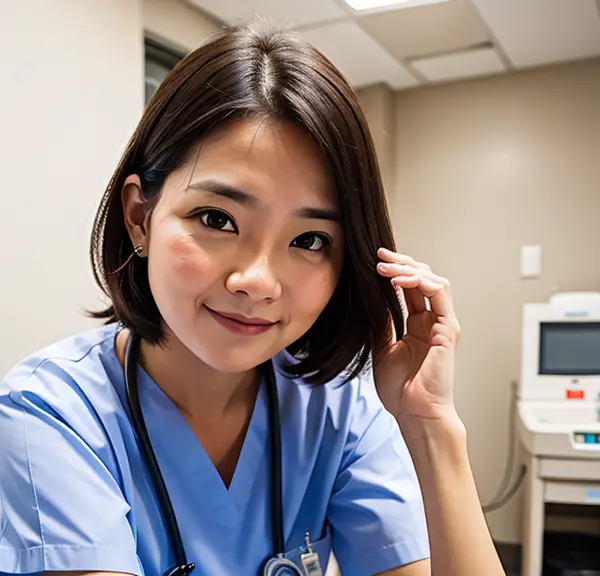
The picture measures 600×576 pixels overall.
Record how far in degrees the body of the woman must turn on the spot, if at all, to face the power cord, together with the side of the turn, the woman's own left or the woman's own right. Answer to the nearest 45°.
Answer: approximately 135° to the woman's own left

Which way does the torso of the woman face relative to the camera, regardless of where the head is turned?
toward the camera

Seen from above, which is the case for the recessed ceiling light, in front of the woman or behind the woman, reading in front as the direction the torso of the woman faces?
behind
